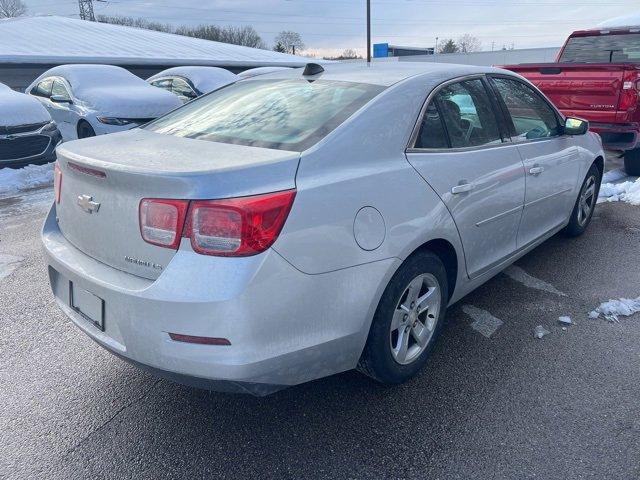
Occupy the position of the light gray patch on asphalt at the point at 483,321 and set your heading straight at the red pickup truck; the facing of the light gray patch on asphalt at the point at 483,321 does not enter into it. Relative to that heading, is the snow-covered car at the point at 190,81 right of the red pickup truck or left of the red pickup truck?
left

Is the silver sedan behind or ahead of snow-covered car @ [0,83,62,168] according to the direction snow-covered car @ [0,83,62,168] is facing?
ahead

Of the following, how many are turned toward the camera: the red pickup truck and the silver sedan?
0

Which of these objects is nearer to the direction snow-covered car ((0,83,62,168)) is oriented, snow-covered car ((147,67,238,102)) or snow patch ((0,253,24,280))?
the snow patch

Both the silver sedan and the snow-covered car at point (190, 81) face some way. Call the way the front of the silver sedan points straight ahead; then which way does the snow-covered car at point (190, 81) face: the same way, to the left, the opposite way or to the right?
to the right

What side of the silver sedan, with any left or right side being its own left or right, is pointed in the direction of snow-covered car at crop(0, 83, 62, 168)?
left

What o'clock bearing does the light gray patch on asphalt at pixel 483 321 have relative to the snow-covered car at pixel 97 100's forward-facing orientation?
The light gray patch on asphalt is roughly at 1 o'clock from the snow-covered car.

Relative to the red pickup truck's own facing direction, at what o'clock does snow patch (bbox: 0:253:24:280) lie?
The snow patch is roughly at 6 o'clock from the red pickup truck.

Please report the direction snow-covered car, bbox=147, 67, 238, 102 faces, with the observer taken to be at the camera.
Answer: facing the viewer and to the right of the viewer

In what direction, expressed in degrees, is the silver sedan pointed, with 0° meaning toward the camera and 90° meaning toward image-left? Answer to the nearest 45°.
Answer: approximately 225°

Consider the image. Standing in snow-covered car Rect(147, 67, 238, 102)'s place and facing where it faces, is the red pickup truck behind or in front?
in front
